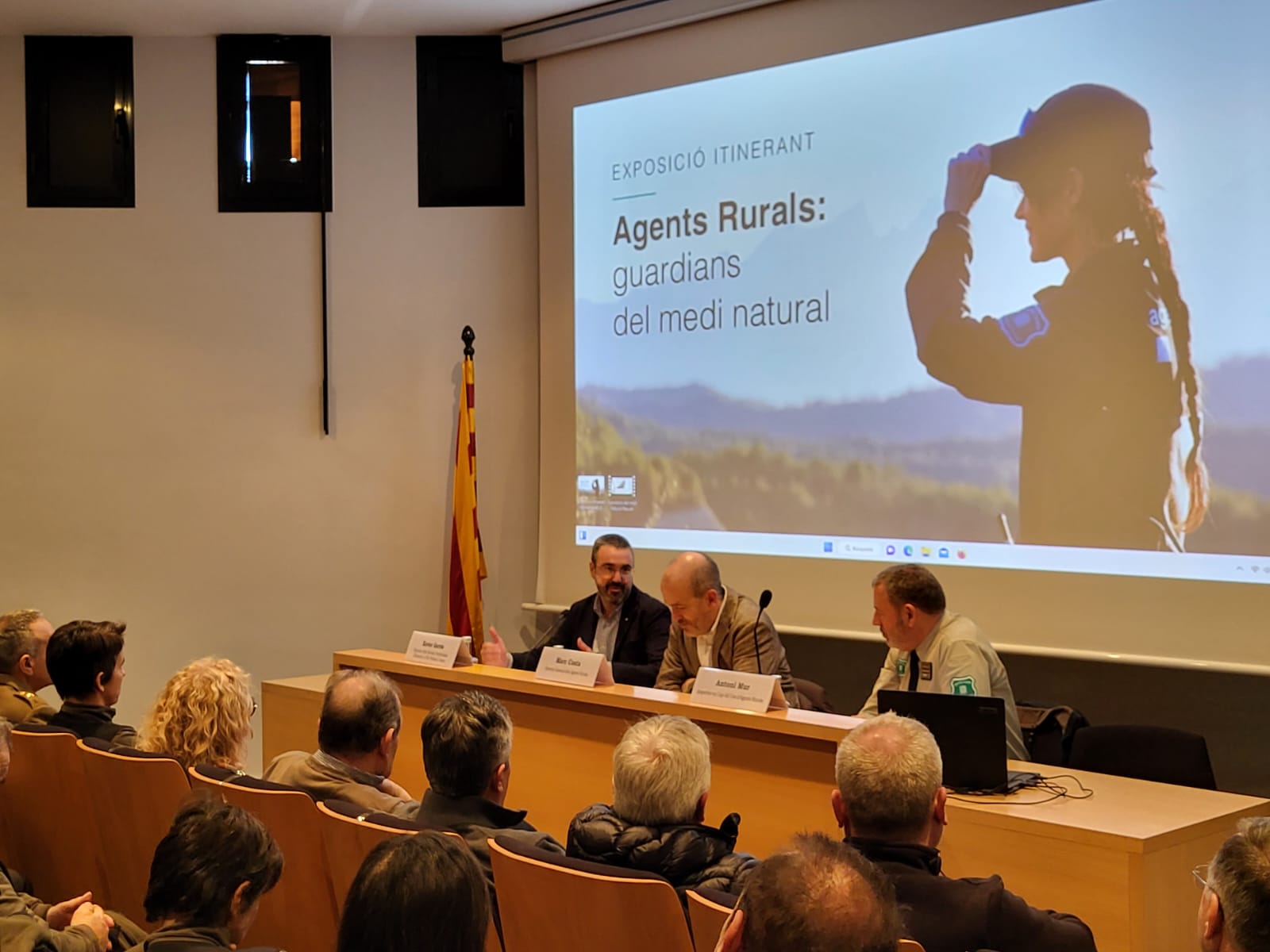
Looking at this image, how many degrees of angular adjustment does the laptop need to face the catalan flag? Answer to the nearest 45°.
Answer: approximately 90° to its left

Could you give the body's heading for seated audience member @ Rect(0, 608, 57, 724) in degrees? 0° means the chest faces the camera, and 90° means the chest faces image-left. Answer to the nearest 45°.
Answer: approximately 225°

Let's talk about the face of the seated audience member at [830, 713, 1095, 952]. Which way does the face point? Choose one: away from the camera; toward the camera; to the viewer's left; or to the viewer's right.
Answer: away from the camera

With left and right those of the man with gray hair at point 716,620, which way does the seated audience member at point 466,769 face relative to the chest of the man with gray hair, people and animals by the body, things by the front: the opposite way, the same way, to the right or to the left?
the opposite way

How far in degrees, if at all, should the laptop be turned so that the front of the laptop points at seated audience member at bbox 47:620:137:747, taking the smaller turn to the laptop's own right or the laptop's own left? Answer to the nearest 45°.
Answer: approximately 135° to the laptop's own left

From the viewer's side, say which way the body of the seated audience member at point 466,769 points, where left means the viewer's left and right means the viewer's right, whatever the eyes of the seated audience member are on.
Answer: facing away from the viewer and to the right of the viewer

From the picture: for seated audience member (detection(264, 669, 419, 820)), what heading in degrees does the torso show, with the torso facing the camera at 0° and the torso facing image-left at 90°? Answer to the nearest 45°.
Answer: approximately 225°

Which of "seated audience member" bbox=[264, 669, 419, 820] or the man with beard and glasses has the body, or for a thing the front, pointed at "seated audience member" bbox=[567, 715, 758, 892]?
the man with beard and glasses

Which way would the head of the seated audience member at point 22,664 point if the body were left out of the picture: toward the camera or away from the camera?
away from the camera

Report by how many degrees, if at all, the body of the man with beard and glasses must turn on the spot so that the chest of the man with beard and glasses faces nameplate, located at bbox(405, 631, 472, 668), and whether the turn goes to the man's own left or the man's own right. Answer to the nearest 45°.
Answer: approximately 45° to the man's own right
